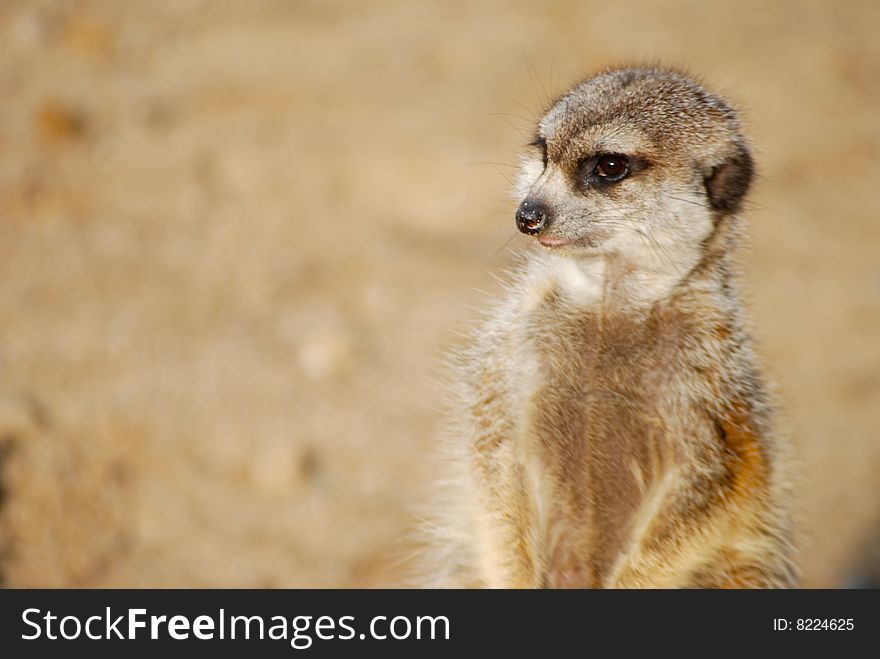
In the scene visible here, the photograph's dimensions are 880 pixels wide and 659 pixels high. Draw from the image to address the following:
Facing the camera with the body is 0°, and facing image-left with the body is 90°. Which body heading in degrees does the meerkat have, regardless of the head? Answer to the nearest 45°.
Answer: approximately 45°
